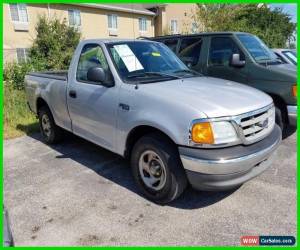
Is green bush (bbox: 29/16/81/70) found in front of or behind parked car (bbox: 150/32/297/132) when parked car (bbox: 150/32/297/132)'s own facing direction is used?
behind

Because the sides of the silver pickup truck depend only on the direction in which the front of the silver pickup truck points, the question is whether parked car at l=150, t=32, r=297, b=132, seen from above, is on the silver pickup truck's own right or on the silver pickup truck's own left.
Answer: on the silver pickup truck's own left

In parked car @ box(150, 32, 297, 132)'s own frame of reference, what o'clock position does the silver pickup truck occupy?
The silver pickup truck is roughly at 2 o'clock from the parked car.

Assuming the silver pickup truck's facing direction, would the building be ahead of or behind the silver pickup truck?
behind

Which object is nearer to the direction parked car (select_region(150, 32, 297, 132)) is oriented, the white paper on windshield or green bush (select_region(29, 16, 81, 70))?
the white paper on windshield

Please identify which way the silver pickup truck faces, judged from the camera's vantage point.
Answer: facing the viewer and to the right of the viewer

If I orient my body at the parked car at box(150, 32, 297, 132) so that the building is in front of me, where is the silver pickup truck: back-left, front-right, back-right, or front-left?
back-left

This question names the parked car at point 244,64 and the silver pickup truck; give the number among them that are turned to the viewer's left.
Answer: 0

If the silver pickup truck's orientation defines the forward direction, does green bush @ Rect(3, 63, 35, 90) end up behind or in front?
behind
